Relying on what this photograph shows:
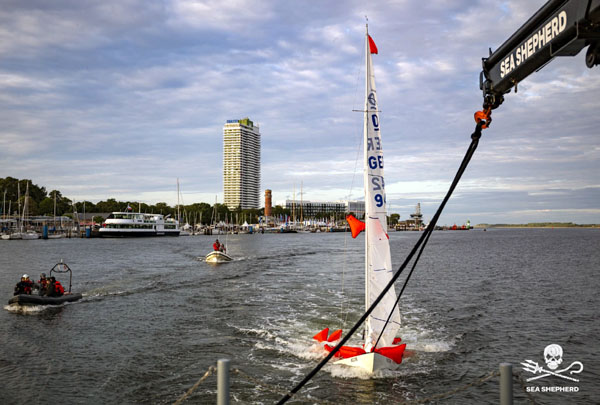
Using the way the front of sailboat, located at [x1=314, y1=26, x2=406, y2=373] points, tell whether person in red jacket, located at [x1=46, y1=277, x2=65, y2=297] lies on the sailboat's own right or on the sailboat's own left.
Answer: on the sailboat's own right

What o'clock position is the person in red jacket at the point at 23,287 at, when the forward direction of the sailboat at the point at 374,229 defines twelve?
The person in red jacket is roughly at 4 o'clock from the sailboat.

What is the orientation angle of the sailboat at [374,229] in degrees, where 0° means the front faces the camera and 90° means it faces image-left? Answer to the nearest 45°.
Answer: approximately 0°
